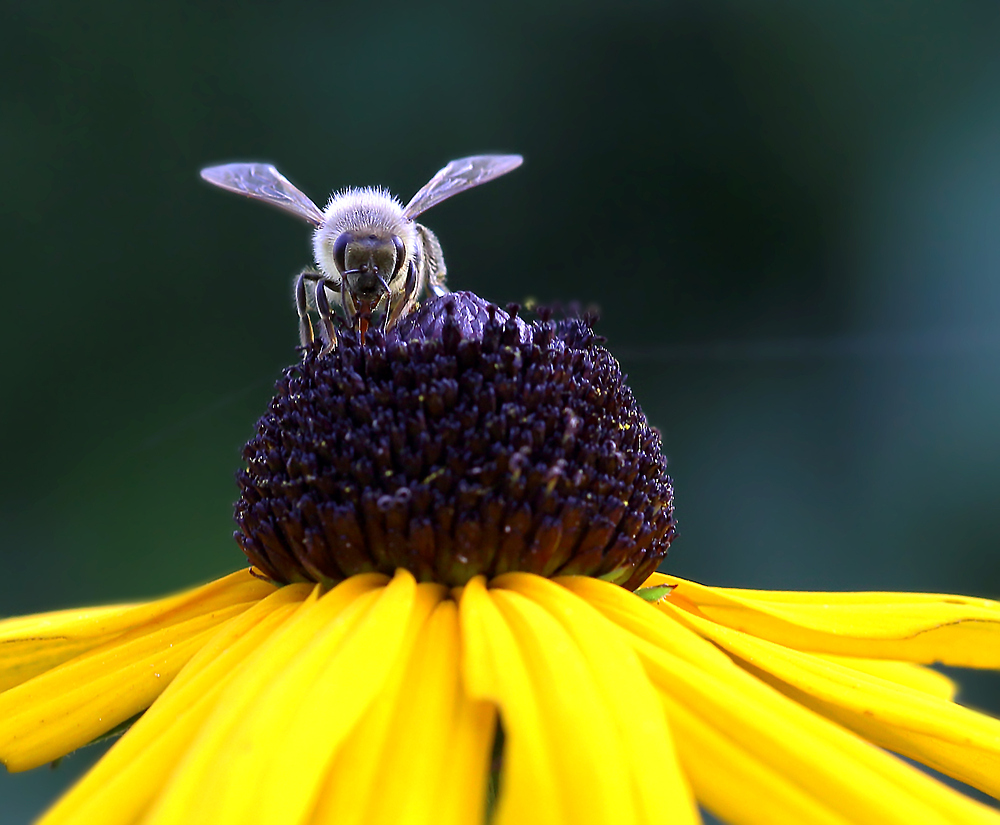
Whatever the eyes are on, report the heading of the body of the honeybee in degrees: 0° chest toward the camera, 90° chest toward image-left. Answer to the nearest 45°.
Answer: approximately 0°
